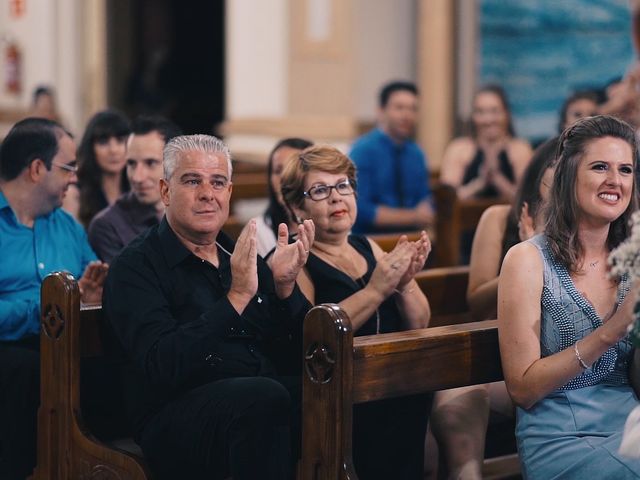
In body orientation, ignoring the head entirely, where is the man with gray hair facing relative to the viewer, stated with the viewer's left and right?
facing the viewer and to the right of the viewer

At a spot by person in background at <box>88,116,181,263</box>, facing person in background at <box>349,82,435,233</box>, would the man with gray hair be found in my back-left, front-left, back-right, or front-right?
back-right

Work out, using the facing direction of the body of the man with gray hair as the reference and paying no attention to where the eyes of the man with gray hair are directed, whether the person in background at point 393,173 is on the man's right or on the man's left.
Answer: on the man's left

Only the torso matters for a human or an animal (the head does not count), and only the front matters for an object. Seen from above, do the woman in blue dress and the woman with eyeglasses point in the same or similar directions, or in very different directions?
same or similar directions

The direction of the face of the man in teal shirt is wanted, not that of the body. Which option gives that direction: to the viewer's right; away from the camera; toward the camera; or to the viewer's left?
to the viewer's right

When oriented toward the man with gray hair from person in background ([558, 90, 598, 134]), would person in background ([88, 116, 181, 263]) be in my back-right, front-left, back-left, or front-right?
front-right

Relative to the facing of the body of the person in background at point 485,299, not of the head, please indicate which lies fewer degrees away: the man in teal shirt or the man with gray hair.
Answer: the man with gray hair

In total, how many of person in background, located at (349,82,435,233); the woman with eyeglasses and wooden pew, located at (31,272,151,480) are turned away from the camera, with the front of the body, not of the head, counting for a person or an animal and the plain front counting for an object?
0

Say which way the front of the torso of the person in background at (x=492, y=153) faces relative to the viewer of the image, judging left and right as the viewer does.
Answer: facing the viewer
